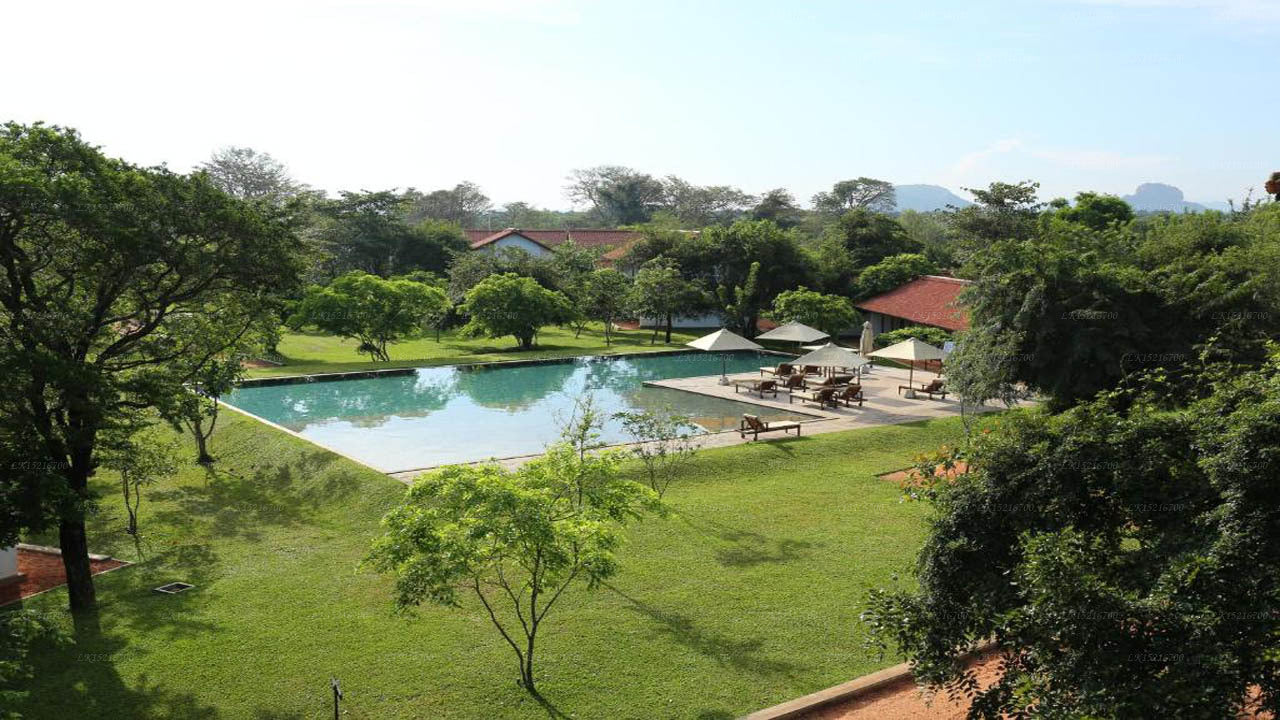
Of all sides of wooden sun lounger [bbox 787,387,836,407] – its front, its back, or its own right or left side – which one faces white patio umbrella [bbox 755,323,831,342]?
right

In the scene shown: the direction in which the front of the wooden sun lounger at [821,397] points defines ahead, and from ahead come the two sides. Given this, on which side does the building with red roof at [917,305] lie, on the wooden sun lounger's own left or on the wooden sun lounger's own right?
on the wooden sun lounger's own right

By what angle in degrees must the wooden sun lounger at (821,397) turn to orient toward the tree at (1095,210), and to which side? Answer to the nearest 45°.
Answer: approximately 135° to its right

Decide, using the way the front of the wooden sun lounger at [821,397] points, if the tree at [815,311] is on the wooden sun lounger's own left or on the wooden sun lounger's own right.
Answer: on the wooden sun lounger's own right

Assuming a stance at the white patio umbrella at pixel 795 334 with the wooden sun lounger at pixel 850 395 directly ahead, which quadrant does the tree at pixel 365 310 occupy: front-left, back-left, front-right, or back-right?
back-right

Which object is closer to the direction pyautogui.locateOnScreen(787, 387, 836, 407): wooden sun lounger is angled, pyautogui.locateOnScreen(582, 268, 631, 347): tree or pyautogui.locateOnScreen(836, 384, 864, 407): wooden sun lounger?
the tree

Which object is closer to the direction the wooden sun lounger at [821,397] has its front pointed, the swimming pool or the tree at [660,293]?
the swimming pool

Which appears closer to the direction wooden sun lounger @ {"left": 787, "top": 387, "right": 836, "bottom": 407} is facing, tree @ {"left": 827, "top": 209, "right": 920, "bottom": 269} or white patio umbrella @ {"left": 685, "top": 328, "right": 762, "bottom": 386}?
the white patio umbrella

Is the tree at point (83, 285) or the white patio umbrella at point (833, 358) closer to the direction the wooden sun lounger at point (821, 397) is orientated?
the tree

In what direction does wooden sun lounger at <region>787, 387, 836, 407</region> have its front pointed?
to the viewer's left
